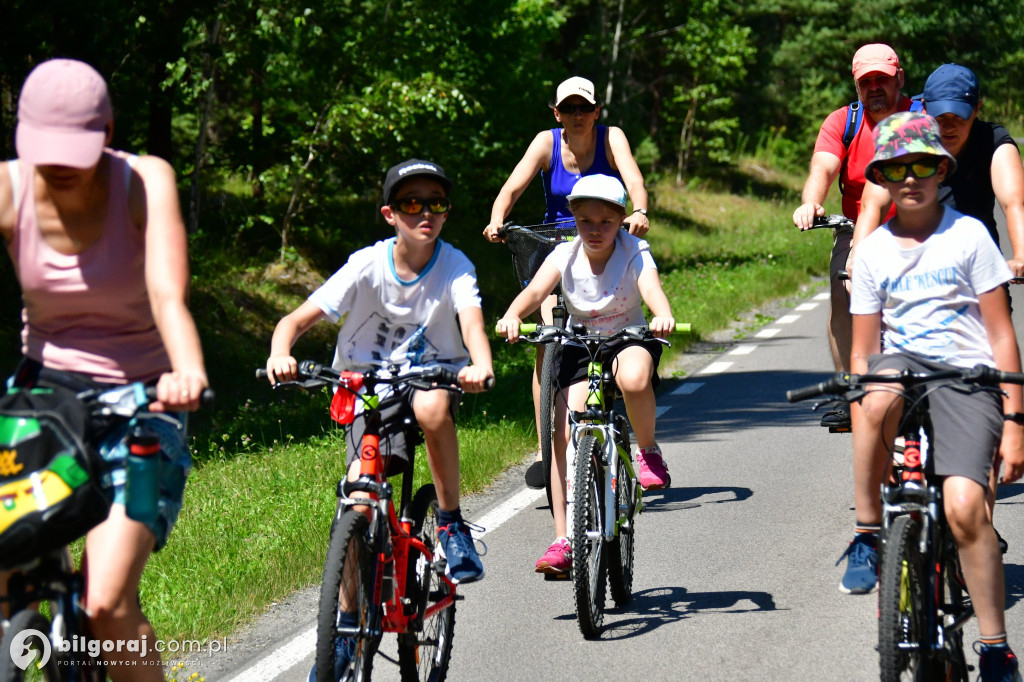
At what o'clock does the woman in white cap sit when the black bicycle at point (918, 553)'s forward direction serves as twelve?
The woman in white cap is roughly at 5 o'clock from the black bicycle.

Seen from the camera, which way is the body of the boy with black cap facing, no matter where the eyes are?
toward the camera

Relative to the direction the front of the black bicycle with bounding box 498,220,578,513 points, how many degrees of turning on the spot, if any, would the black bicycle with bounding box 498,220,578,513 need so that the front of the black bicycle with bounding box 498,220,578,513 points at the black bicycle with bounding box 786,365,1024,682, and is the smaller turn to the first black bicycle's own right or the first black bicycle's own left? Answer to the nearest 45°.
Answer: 0° — it already faces it

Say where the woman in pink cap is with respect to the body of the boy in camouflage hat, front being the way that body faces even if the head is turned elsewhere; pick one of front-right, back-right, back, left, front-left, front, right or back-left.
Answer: front-right

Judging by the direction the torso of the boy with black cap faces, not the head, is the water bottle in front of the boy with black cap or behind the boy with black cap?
in front

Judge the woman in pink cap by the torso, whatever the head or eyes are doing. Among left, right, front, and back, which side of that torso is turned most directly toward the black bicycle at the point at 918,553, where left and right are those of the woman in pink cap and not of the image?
left

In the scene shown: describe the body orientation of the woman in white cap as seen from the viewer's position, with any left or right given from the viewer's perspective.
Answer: facing the viewer

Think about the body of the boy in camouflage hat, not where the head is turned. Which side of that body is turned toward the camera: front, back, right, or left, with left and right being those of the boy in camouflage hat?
front

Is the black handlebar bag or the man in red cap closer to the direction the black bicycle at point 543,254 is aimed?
the black handlebar bag

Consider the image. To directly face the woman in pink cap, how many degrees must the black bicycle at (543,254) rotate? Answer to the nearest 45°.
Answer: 0° — it already faces them

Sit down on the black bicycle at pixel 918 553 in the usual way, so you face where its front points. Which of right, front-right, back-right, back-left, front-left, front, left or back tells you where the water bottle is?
front-right

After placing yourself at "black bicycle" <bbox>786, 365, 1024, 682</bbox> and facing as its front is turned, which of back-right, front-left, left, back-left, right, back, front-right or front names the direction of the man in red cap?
back
